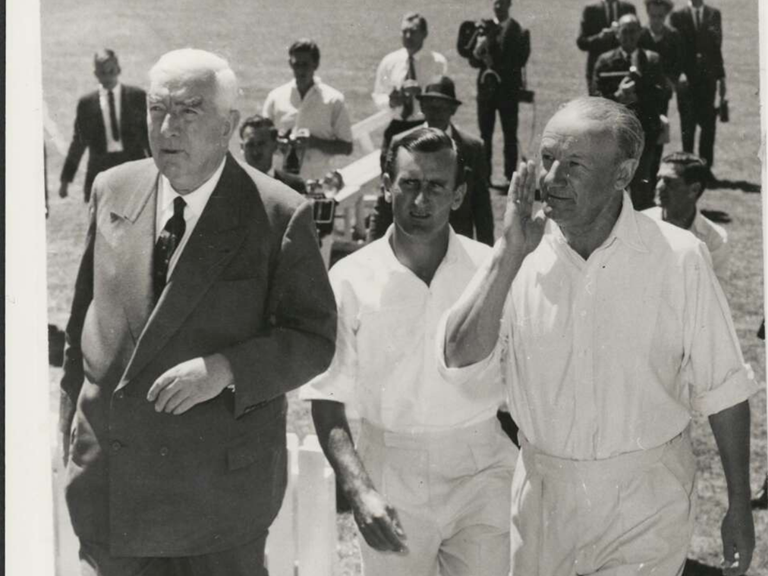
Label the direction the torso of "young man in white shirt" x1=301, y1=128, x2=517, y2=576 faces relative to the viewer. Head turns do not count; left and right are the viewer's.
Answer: facing the viewer

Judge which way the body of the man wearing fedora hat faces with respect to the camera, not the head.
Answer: toward the camera

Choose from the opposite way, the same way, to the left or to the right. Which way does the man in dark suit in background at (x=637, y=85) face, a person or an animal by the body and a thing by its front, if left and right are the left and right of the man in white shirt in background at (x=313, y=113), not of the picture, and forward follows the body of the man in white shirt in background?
the same way

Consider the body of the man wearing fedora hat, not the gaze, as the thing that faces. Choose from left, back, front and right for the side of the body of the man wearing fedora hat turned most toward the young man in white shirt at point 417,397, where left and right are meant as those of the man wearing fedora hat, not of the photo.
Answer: front

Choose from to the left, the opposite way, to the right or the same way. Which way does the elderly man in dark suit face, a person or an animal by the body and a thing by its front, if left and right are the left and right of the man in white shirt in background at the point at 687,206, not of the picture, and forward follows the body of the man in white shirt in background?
the same way

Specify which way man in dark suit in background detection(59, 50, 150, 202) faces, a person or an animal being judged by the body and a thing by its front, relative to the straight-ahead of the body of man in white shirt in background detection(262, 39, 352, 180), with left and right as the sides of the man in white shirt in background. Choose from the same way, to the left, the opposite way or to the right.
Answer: the same way

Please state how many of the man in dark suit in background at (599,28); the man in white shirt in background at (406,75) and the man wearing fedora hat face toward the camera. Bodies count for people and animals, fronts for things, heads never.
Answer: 3

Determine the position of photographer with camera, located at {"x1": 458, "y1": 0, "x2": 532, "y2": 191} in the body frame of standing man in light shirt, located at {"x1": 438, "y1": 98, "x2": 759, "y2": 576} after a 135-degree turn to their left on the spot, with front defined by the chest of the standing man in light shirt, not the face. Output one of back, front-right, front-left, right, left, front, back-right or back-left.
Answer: left

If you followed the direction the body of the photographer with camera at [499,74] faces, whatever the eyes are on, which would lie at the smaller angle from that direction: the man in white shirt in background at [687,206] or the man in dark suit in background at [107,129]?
the man in white shirt in background

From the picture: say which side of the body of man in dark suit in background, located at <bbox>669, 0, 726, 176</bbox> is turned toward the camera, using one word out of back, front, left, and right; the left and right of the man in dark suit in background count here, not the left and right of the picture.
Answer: front

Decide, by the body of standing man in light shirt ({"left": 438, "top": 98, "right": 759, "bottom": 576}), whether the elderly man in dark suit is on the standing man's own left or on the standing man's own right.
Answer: on the standing man's own right

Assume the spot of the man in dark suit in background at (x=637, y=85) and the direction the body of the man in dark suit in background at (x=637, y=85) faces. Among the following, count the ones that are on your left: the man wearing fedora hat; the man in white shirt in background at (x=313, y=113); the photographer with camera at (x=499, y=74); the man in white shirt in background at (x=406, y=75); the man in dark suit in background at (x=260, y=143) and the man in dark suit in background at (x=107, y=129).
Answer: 0

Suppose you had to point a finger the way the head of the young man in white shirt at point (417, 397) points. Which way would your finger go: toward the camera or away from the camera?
toward the camera

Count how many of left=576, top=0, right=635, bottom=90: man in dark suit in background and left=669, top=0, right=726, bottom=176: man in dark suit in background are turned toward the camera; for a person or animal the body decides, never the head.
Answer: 2

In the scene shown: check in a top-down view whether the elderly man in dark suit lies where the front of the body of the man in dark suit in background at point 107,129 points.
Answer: yes

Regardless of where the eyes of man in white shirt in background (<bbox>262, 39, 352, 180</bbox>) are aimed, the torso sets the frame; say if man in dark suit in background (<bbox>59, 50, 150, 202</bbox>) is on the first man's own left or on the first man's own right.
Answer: on the first man's own right

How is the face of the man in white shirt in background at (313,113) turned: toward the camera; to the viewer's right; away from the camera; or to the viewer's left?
toward the camera
